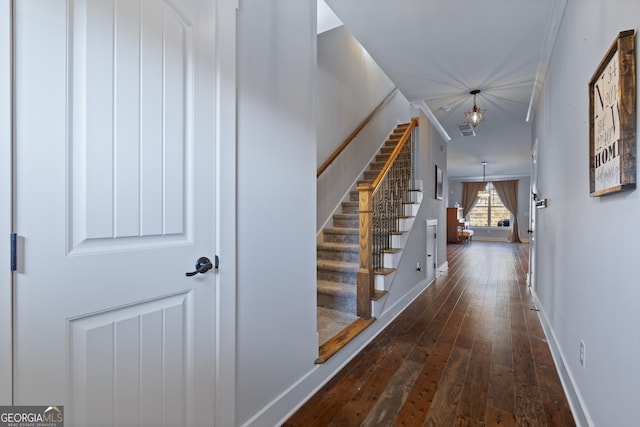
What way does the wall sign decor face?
to the viewer's left

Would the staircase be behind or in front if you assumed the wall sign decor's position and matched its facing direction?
in front

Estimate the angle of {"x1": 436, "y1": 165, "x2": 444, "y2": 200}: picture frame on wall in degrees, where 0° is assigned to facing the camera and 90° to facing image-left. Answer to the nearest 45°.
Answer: approximately 270°

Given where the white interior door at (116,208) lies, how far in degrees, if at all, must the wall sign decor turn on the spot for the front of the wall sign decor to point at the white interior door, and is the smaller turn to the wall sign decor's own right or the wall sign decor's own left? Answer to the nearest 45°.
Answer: approximately 45° to the wall sign decor's own left

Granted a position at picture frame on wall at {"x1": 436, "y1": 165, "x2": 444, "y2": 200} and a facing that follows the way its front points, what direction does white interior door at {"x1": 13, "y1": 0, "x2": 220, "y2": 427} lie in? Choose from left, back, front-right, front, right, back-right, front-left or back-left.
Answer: right
